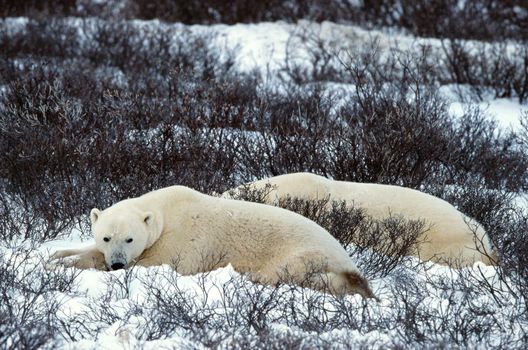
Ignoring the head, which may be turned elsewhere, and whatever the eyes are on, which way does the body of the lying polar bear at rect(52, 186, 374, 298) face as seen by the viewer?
to the viewer's left

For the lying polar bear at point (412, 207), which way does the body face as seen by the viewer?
to the viewer's left

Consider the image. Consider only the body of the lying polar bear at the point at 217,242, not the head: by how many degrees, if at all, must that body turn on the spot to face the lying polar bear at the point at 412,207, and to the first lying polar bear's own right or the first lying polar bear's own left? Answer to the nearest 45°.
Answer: approximately 135° to the first lying polar bear's own right

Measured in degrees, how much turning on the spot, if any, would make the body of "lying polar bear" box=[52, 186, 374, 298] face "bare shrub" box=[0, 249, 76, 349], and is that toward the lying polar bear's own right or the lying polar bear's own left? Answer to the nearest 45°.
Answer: approximately 45° to the lying polar bear's own left

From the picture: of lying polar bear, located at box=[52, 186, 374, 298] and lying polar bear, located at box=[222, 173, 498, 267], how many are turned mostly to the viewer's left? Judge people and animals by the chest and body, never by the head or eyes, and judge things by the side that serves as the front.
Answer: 2

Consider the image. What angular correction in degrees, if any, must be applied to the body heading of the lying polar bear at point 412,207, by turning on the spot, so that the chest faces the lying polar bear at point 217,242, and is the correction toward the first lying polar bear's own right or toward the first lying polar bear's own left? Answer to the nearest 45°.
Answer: approximately 45° to the first lying polar bear's own left
